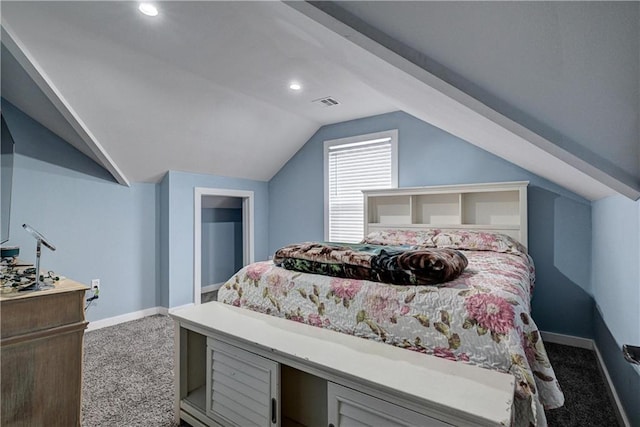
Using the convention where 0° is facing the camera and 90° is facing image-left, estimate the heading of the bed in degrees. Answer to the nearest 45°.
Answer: approximately 45°

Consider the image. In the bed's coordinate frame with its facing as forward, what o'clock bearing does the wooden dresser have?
The wooden dresser is roughly at 1 o'clock from the bed.

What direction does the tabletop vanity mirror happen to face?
to the viewer's right

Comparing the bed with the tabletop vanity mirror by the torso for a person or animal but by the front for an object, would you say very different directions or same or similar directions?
very different directions

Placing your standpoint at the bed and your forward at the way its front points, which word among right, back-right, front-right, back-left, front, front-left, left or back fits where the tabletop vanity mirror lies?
front-right
